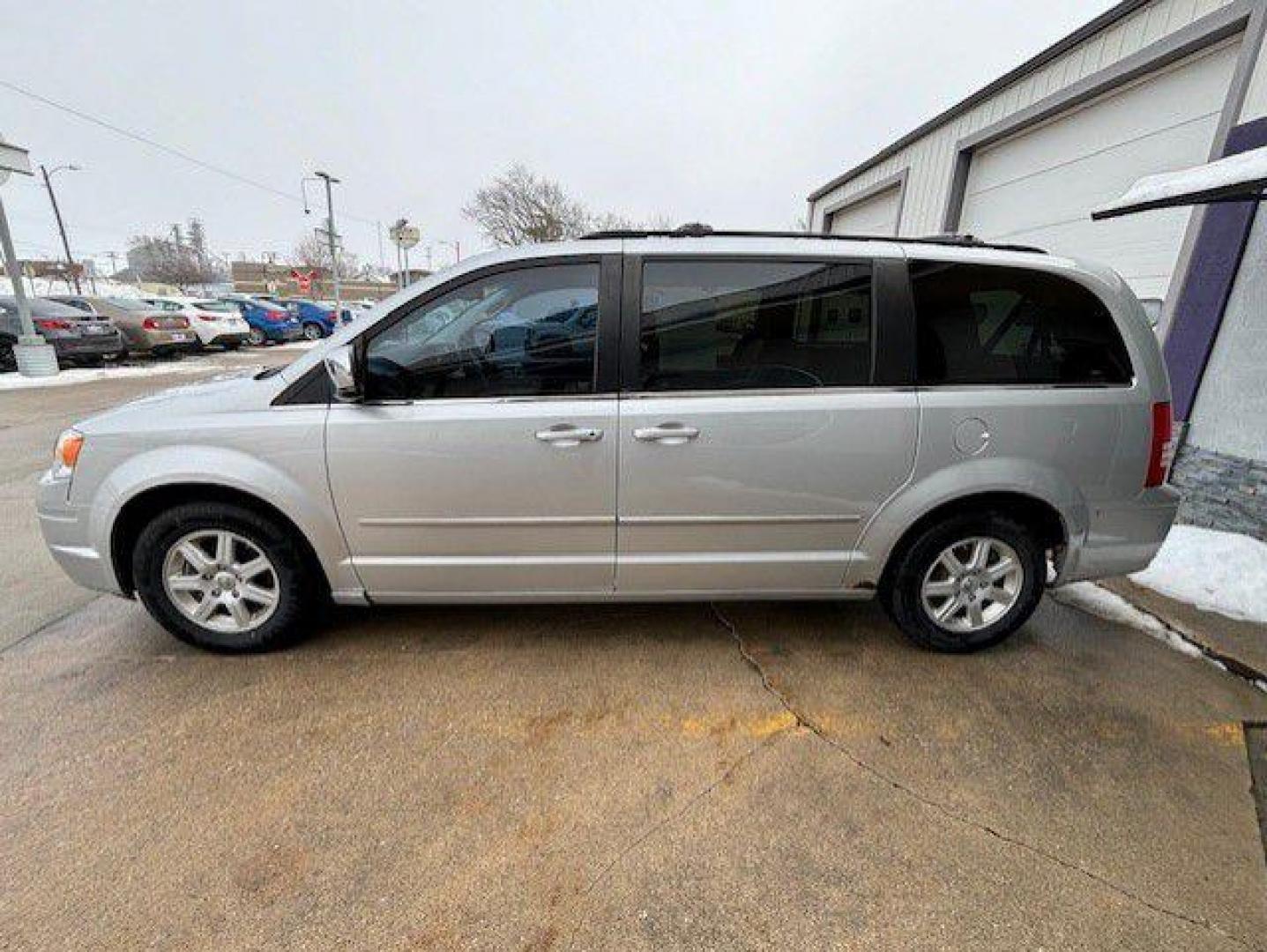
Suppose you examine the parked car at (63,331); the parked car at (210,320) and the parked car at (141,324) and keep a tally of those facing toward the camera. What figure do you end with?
0

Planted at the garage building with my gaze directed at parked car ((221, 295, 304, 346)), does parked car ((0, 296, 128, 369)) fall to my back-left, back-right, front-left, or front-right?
front-left

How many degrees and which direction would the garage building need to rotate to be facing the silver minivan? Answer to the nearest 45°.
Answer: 0° — it already faces it

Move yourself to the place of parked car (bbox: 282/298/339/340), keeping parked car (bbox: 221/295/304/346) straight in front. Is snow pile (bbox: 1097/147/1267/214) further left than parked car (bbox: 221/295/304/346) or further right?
left

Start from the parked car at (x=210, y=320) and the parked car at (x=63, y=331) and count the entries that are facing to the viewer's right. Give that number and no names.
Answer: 0

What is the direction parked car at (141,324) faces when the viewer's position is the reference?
facing away from the viewer and to the left of the viewer

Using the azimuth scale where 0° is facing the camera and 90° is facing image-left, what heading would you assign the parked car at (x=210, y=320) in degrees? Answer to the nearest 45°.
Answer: approximately 135°

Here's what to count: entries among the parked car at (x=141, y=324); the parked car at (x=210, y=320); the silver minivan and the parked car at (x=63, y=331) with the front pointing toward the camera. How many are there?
0

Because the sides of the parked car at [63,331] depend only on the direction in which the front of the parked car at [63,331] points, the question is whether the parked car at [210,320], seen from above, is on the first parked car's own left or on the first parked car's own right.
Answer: on the first parked car's own right

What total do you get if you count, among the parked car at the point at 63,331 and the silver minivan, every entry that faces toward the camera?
0

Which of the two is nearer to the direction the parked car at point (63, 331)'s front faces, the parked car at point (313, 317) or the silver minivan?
the parked car

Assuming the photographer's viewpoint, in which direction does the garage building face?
facing the viewer and to the left of the viewer

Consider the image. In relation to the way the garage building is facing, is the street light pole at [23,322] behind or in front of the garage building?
in front

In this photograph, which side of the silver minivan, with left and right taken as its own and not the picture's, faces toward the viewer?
left
